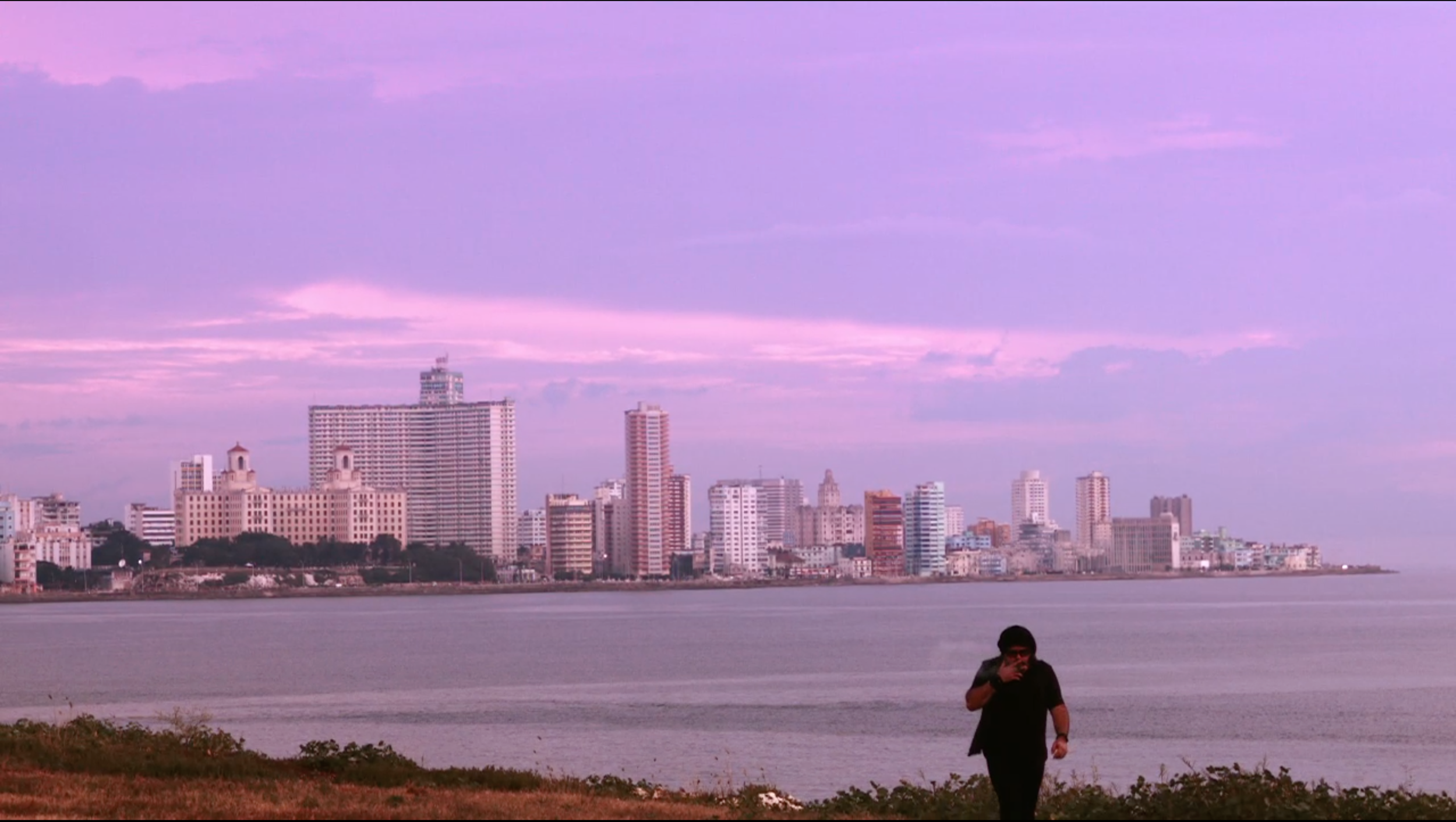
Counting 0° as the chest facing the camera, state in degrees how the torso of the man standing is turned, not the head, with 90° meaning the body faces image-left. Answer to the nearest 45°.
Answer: approximately 0°
